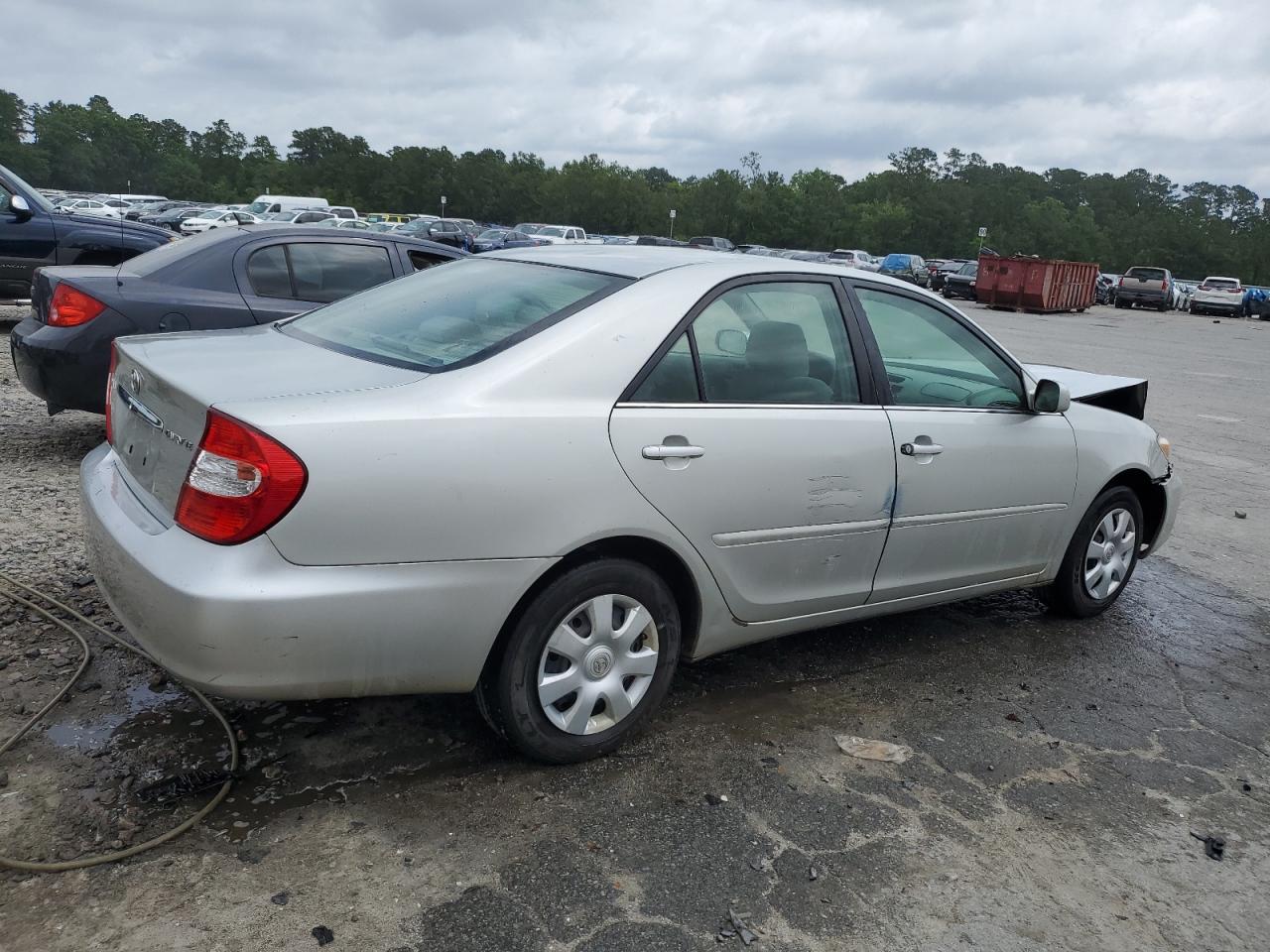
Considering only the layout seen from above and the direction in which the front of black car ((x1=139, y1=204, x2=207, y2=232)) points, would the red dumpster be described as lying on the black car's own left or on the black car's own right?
on the black car's own left

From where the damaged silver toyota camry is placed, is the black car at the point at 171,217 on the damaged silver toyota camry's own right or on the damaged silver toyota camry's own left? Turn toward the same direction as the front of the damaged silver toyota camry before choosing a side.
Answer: on the damaged silver toyota camry's own left

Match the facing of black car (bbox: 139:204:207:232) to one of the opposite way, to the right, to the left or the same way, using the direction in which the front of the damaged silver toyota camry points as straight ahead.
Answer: the opposite way

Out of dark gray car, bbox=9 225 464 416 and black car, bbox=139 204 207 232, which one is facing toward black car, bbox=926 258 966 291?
the dark gray car

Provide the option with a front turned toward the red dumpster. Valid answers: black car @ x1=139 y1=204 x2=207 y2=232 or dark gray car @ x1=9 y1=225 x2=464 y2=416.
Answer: the dark gray car

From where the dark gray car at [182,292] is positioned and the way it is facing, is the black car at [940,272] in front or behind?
in front

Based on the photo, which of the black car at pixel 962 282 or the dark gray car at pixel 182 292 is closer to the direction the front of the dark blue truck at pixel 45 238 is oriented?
the black car
